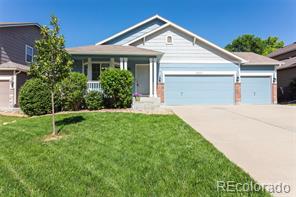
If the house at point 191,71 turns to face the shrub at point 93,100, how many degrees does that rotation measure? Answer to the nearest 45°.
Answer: approximately 45° to its right

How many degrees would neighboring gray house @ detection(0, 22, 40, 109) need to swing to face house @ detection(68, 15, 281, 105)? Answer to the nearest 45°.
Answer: approximately 45° to its left

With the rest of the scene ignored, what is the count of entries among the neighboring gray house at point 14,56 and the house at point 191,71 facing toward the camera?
2

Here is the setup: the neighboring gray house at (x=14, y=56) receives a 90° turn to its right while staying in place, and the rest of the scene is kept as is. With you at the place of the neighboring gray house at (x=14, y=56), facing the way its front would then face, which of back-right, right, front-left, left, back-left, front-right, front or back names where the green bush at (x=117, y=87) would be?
back-left

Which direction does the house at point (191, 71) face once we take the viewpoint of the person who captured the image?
facing the viewer

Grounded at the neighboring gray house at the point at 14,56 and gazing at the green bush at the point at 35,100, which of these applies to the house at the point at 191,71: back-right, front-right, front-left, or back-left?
front-left

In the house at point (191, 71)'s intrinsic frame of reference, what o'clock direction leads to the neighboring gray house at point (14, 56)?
The neighboring gray house is roughly at 3 o'clock from the house.

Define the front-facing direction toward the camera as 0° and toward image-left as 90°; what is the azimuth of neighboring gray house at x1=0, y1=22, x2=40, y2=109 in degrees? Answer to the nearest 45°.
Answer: approximately 0°

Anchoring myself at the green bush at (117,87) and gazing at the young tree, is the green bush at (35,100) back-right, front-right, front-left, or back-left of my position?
front-right

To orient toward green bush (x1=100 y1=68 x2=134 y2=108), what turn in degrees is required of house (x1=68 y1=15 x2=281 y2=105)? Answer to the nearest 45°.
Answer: approximately 45° to its right

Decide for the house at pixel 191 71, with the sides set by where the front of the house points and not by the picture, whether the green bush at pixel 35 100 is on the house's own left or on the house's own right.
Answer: on the house's own right

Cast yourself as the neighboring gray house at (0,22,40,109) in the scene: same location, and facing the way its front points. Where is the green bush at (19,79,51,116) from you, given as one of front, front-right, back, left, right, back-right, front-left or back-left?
front

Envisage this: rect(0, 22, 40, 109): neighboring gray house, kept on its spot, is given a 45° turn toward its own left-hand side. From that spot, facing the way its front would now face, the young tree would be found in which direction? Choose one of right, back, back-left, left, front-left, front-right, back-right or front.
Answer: front-right

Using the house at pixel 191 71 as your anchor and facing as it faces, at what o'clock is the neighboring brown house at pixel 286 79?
The neighboring brown house is roughly at 8 o'clock from the house.

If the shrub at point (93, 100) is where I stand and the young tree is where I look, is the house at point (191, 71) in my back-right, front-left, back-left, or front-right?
back-left
